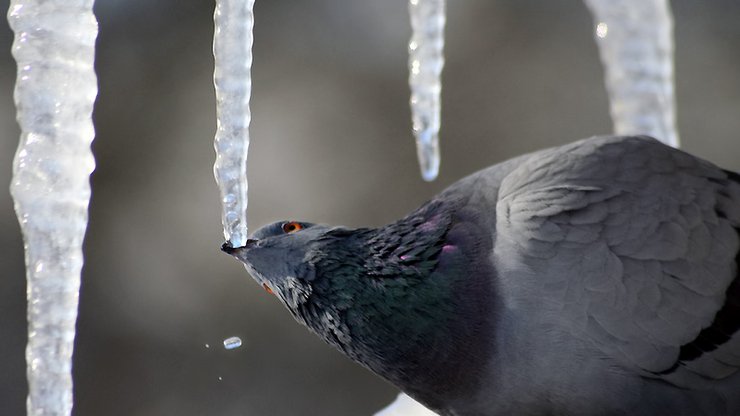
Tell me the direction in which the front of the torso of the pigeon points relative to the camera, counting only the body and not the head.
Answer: to the viewer's left

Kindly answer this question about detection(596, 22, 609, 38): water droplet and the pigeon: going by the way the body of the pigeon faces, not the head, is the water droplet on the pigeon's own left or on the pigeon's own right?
on the pigeon's own right

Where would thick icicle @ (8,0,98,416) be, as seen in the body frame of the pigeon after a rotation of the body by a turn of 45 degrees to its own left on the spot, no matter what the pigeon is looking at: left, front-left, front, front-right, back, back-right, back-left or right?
front-right

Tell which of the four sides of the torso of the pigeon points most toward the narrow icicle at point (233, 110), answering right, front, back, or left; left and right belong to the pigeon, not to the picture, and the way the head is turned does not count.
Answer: front
